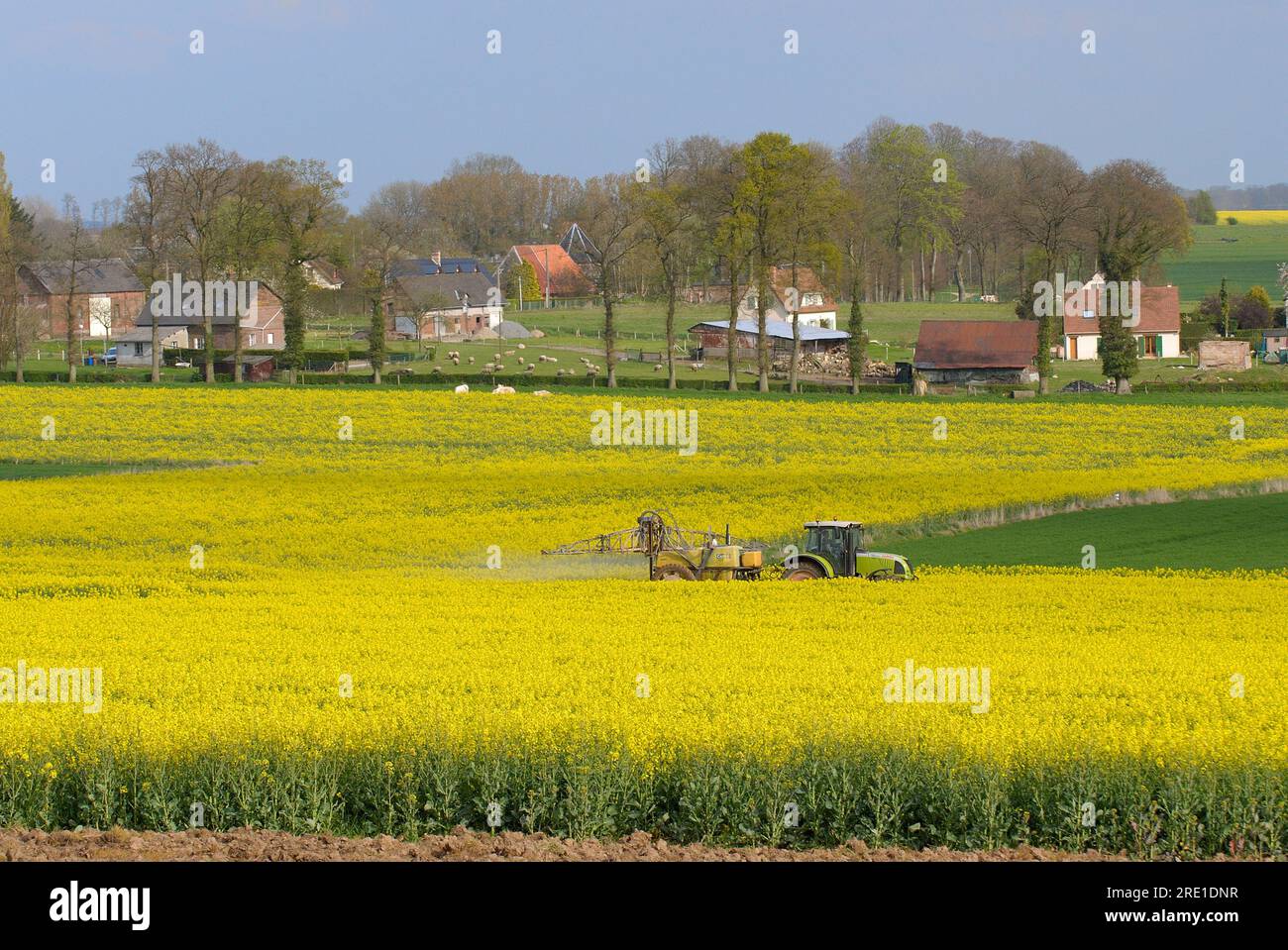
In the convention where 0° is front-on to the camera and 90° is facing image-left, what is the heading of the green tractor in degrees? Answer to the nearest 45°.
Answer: approximately 270°
